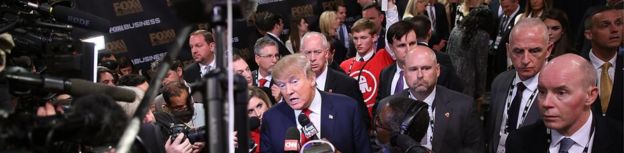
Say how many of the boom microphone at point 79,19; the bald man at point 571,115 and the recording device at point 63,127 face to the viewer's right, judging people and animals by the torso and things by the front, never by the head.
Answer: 2

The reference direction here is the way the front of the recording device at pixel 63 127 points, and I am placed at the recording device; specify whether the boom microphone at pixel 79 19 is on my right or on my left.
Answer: on my left

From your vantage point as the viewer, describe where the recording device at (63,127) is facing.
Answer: facing to the right of the viewer

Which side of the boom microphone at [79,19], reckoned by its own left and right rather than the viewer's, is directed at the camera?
right

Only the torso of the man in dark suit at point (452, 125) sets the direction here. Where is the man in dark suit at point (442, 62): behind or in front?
behind

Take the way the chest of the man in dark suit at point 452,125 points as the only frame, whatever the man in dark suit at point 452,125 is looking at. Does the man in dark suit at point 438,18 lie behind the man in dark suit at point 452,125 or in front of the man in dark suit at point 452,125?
behind

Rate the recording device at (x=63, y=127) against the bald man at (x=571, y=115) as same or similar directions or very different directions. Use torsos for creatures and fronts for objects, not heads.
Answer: very different directions

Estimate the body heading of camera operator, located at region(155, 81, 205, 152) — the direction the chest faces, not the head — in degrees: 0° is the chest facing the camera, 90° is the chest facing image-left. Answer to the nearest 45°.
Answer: approximately 315°
